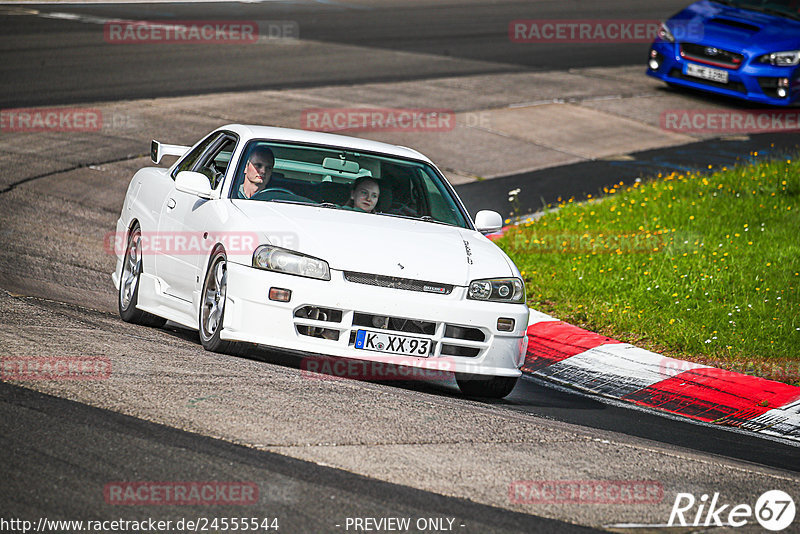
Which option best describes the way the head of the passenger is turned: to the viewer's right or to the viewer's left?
to the viewer's right

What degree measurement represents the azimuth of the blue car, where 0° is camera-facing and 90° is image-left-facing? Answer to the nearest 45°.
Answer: approximately 45°
